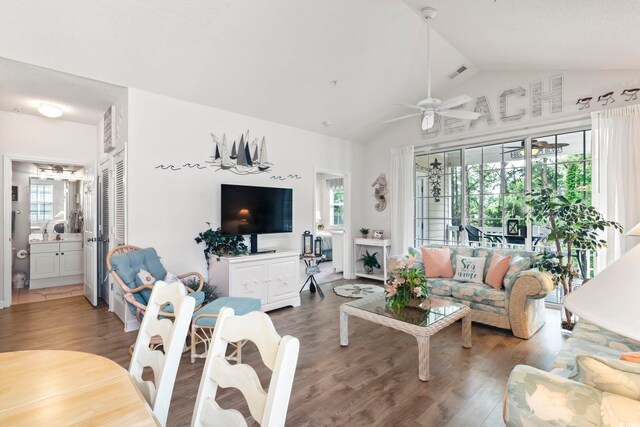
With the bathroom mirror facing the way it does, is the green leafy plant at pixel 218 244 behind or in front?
in front

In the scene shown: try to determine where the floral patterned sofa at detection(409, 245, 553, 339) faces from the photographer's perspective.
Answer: facing the viewer and to the left of the viewer

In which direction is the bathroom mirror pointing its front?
toward the camera

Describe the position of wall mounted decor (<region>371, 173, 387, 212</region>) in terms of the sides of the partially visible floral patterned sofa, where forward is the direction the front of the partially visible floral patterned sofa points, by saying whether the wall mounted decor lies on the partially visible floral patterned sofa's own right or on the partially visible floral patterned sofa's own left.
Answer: on the partially visible floral patterned sofa's own right

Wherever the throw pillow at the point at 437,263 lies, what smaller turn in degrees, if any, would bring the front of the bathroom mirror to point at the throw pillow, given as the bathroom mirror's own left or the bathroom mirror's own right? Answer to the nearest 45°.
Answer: approximately 45° to the bathroom mirror's own left

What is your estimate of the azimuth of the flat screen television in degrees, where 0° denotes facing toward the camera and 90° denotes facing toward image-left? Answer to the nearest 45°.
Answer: approximately 315°

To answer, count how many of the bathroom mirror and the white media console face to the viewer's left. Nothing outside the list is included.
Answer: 0

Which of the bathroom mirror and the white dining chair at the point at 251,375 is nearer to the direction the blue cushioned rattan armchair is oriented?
the white dining chair

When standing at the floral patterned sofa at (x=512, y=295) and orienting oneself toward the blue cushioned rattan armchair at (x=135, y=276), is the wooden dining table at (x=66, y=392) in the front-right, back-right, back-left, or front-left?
front-left
